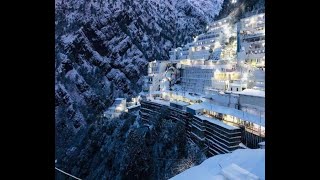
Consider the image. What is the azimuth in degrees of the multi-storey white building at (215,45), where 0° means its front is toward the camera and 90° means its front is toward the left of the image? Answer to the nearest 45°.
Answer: approximately 45°

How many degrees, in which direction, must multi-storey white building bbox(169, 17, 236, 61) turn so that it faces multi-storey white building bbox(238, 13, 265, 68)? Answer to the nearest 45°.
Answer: approximately 90° to its left

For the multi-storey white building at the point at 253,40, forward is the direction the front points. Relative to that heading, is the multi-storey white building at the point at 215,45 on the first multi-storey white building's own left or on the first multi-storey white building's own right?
on the first multi-storey white building's own right
